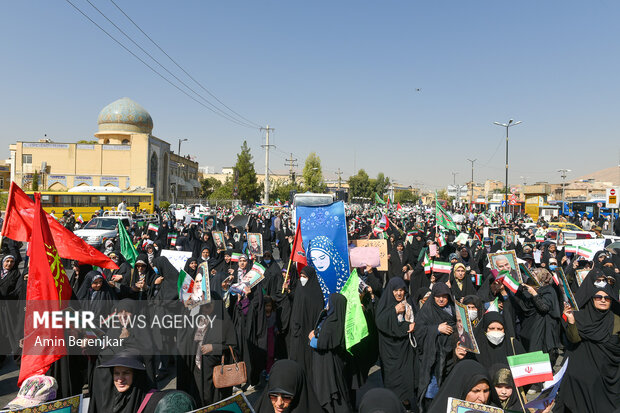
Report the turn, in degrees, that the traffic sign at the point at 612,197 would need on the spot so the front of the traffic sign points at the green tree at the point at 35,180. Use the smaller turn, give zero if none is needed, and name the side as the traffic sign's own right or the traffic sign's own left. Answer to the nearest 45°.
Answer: approximately 90° to the traffic sign's own right

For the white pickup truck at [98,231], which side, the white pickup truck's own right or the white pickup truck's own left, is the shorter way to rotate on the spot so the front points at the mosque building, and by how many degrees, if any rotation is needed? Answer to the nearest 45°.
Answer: approximately 135° to the white pickup truck's own right

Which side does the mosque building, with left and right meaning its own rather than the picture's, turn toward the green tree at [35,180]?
right

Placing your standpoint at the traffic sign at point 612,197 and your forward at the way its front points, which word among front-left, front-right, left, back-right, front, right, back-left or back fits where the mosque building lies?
right

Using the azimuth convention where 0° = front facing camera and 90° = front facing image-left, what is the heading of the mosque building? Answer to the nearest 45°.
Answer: approximately 315°

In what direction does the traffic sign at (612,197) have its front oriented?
toward the camera

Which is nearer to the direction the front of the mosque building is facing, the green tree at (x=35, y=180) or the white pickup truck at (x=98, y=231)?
the white pickup truck

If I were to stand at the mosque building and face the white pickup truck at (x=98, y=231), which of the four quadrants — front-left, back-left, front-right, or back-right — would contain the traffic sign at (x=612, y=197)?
front-left

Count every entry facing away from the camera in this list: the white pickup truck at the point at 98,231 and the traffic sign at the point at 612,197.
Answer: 0
